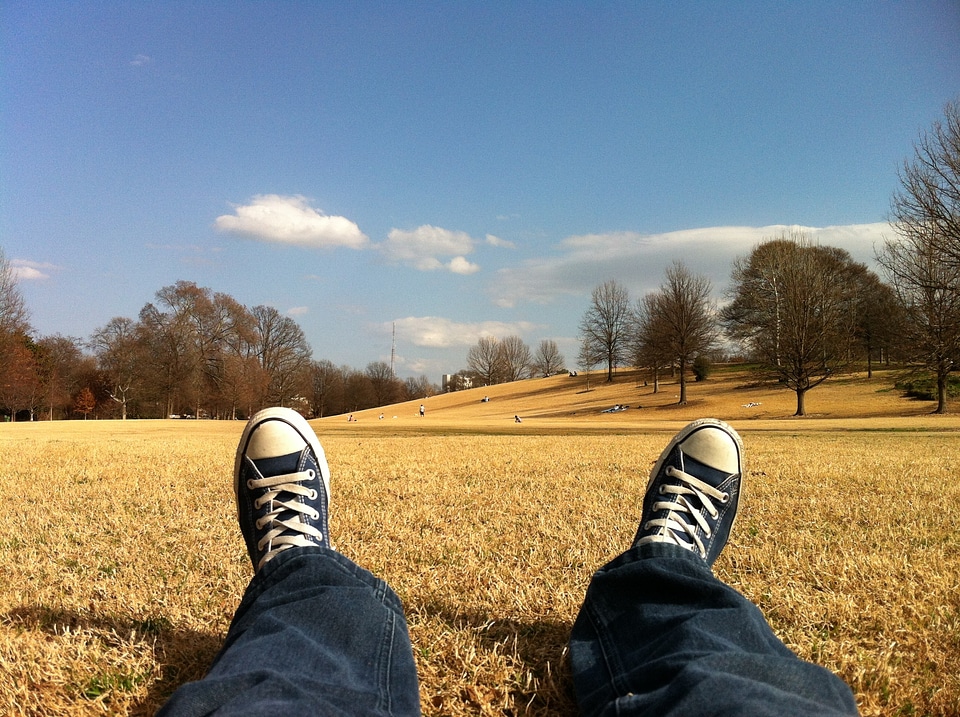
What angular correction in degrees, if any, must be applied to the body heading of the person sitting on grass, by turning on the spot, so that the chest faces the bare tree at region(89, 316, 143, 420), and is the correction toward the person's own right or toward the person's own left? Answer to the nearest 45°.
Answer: approximately 45° to the person's own left

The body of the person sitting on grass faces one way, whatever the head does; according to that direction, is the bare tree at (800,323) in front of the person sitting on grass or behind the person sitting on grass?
in front

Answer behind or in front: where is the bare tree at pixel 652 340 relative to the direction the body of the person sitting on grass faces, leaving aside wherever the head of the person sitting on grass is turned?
in front

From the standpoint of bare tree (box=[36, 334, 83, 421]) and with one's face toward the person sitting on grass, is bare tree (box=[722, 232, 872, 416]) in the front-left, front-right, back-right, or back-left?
front-left

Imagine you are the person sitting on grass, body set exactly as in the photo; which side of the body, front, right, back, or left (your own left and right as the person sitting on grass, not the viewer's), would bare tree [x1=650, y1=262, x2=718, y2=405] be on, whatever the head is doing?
front

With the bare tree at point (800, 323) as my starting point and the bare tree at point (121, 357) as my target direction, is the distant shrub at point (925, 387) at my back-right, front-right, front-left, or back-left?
back-right

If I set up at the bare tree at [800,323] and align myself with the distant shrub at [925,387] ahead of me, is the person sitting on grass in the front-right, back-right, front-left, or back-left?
back-right

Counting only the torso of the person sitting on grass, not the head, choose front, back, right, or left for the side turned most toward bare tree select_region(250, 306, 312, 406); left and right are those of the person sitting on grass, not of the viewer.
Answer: front

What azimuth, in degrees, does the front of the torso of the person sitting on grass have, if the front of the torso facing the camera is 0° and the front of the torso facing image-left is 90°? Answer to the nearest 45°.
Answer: approximately 180°

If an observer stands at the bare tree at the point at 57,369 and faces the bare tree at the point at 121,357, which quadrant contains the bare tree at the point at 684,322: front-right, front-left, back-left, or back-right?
front-left
